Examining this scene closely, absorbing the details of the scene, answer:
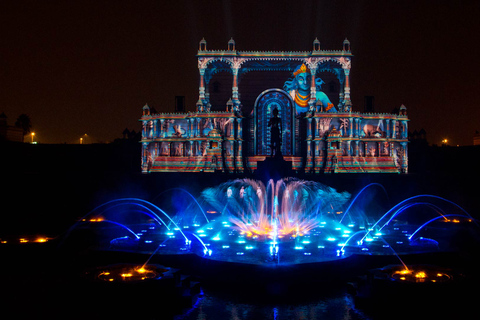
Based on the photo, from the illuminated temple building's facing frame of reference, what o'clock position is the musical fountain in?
The musical fountain is roughly at 12 o'clock from the illuminated temple building.

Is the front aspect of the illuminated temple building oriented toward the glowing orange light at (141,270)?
yes

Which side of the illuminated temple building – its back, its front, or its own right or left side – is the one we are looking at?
front
